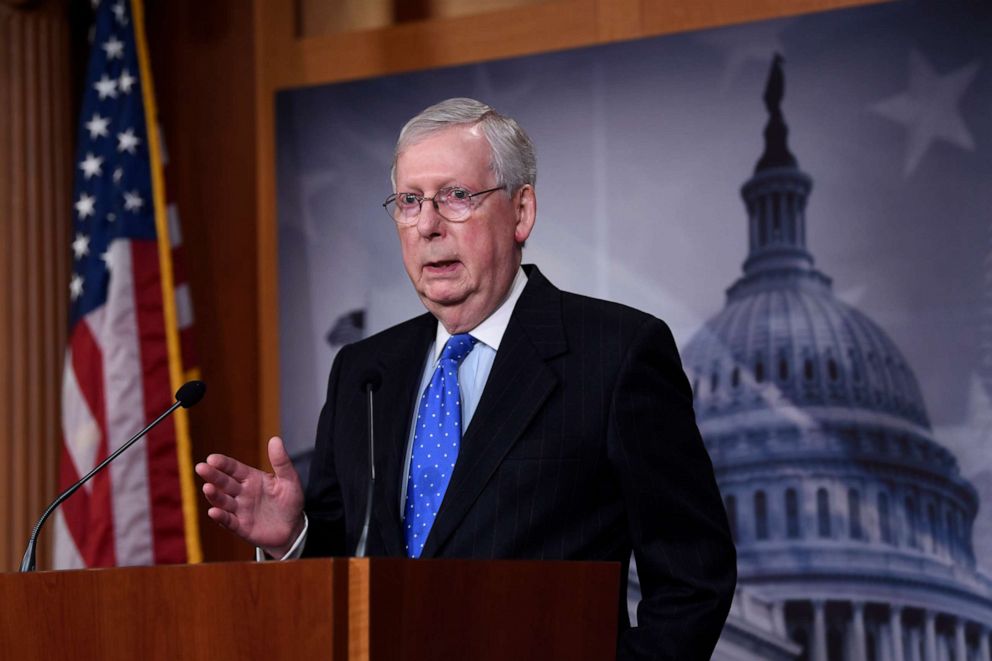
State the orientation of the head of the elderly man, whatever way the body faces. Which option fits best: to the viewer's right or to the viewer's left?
to the viewer's left

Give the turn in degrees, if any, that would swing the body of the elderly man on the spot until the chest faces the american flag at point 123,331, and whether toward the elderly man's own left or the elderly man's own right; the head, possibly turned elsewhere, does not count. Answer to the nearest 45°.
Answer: approximately 90° to the elderly man's own right

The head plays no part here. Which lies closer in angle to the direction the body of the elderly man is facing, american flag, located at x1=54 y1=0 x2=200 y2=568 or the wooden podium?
the wooden podium

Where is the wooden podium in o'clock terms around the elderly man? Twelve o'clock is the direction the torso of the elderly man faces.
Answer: The wooden podium is roughly at 11 o'clock from the elderly man.

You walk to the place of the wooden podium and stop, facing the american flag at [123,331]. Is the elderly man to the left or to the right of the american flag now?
right
